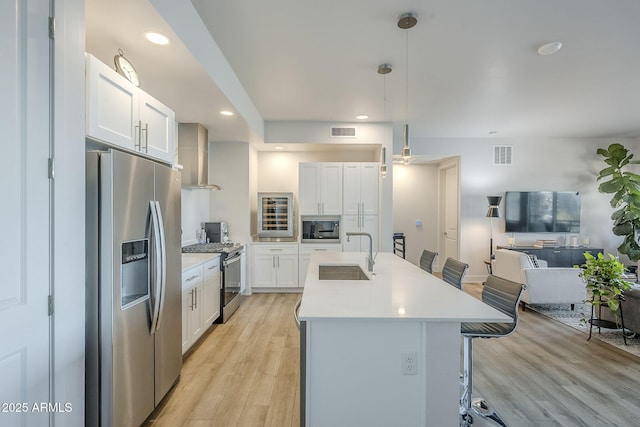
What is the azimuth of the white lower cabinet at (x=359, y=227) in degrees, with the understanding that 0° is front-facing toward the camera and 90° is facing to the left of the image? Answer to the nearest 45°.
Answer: approximately 0°

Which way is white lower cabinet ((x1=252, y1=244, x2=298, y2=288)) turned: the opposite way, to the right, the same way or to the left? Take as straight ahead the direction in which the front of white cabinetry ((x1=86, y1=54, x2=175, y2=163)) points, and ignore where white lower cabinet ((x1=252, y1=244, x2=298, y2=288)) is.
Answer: to the right

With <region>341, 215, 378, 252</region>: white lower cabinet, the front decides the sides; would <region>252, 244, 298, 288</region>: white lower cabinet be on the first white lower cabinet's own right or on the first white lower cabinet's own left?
on the first white lower cabinet's own right

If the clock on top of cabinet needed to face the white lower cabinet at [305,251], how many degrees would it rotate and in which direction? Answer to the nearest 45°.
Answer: approximately 90° to its left

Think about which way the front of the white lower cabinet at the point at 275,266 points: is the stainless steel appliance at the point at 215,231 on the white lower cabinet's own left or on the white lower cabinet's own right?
on the white lower cabinet's own right

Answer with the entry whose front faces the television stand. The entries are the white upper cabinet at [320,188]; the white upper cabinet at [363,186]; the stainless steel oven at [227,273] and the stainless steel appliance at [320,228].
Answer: the stainless steel oven

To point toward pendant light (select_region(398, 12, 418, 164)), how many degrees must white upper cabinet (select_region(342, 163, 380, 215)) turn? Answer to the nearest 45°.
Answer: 0° — it already faces it

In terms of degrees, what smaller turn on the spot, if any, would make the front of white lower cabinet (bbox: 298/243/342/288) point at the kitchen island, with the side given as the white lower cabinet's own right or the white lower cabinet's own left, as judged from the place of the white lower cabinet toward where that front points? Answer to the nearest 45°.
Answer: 0° — it already faces it

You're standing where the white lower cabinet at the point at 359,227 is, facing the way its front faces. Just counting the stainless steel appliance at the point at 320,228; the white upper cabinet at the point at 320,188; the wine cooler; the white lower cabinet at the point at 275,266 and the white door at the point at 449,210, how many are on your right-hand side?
4

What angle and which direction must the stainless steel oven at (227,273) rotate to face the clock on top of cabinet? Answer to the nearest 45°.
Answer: approximately 90° to its right

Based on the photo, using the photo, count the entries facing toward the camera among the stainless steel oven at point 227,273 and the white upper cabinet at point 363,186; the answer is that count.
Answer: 1

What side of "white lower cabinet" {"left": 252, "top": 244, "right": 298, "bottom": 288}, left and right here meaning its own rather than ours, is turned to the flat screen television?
left

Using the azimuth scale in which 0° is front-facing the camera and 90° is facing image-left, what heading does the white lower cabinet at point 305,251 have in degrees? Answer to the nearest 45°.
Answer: approximately 0°
